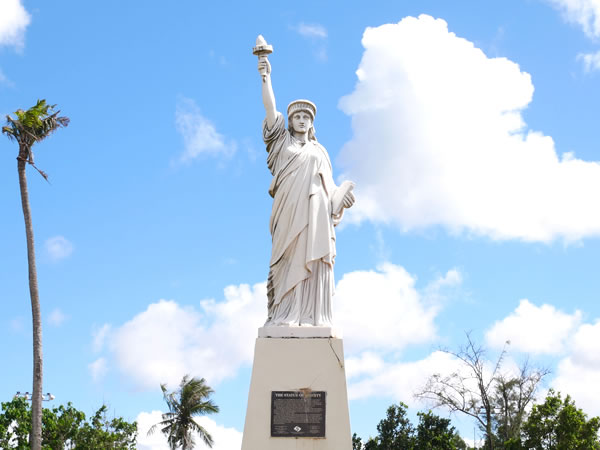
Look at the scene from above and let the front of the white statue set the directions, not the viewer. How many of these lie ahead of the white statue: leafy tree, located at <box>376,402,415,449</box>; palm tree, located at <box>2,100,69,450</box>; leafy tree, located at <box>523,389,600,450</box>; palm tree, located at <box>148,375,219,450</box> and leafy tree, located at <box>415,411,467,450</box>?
0

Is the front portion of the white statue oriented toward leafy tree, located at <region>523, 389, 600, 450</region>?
no

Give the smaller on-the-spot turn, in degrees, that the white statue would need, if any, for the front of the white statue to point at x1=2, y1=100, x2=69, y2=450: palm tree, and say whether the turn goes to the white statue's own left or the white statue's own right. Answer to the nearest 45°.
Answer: approximately 135° to the white statue's own right

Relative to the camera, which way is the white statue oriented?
toward the camera

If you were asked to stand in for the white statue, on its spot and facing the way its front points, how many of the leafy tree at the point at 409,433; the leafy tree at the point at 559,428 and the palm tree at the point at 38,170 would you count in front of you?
0

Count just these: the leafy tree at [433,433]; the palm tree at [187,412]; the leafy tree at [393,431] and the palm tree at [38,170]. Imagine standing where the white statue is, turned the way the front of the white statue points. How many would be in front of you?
0

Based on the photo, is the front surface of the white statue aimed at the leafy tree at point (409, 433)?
no

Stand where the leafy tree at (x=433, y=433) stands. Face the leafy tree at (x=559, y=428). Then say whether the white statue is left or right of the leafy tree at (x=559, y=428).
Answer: right

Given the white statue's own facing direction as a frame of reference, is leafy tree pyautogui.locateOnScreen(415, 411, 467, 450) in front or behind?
behind

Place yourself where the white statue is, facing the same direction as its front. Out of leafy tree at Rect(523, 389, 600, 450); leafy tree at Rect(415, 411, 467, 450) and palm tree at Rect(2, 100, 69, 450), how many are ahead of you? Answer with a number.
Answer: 0

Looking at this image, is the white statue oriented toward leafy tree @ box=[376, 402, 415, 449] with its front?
no
